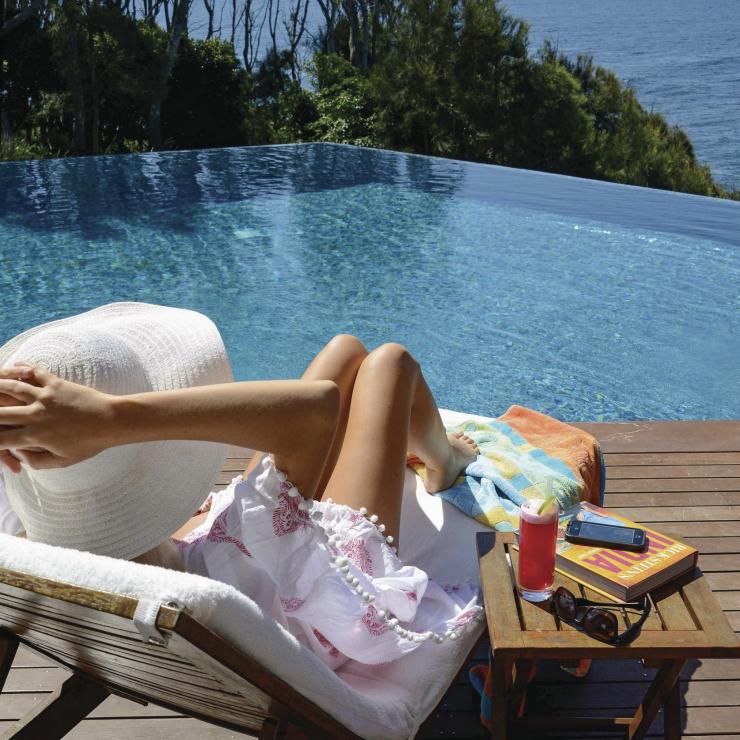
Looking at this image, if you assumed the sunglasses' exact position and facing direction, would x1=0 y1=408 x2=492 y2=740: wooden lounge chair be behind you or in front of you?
in front

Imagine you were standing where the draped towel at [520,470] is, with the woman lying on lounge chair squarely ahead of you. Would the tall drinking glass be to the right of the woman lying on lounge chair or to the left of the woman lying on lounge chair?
left

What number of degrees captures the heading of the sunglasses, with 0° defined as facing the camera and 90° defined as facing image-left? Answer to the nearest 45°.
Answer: approximately 45°

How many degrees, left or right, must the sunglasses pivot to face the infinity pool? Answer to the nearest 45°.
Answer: approximately 135° to its right
